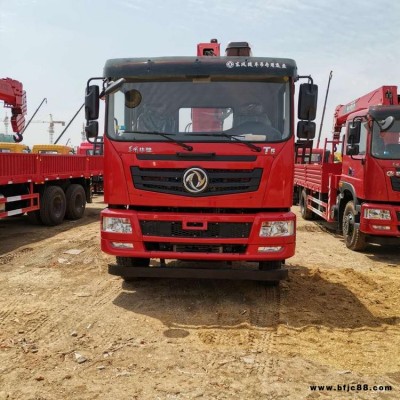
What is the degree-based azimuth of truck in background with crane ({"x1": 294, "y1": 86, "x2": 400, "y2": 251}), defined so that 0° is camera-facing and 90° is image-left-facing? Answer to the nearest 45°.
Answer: approximately 315°

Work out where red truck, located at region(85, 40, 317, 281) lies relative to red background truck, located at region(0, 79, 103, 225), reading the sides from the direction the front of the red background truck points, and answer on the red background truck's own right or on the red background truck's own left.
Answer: on the red background truck's own left

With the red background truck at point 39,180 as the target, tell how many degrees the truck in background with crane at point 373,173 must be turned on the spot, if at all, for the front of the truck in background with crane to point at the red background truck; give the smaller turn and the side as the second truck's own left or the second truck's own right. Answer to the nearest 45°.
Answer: approximately 135° to the second truck's own right

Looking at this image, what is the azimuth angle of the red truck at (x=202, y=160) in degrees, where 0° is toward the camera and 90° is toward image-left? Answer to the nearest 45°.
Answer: approximately 0°

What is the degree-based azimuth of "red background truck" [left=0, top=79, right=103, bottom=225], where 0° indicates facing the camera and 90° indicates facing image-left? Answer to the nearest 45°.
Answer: approximately 45°

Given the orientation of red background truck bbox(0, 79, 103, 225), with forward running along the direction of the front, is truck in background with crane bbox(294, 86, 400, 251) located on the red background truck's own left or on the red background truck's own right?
on the red background truck's own left

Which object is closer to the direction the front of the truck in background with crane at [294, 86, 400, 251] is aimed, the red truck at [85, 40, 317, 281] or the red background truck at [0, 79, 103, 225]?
the red truck

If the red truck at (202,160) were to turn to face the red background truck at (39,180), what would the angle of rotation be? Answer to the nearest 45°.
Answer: approximately 135° to its right

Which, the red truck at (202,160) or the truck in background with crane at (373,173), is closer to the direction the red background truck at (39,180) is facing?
the red truck
